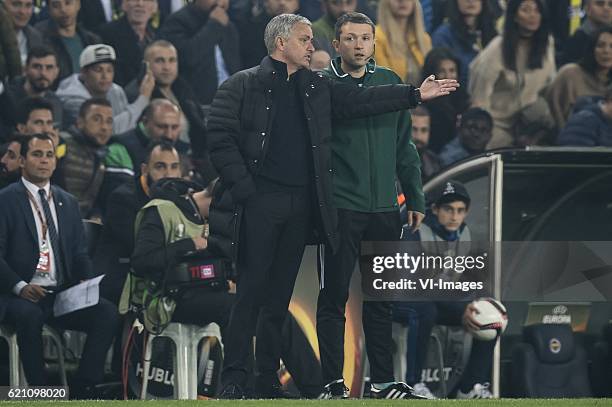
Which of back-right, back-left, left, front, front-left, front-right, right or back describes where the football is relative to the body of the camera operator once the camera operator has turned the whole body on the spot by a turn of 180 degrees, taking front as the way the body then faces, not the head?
back

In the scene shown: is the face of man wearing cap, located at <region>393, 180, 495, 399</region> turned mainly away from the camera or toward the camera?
toward the camera

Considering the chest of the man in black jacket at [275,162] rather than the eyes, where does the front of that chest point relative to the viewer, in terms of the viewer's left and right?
facing the viewer and to the right of the viewer

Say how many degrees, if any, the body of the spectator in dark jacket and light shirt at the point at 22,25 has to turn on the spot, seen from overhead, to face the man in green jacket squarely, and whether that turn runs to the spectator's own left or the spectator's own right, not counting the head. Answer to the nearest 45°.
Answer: approximately 45° to the spectator's own left

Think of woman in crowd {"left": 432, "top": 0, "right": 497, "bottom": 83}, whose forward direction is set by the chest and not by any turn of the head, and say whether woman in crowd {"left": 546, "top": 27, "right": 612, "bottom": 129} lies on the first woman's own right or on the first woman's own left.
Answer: on the first woman's own left

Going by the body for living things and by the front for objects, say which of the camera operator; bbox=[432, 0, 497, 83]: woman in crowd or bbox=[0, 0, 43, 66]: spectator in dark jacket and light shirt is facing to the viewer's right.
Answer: the camera operator

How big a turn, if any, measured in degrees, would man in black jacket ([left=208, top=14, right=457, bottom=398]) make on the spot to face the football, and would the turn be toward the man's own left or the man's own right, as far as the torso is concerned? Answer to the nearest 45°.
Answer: approximately 90° to the man's own left

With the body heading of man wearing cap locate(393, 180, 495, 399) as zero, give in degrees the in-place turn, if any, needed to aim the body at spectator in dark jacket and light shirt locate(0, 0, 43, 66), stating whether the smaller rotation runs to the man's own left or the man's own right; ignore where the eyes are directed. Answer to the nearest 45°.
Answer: approximately 90° to the man's own right

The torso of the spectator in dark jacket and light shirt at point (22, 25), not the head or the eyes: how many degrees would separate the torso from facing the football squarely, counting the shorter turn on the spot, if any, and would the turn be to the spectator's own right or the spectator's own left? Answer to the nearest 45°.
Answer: approximately 45° to the spectator's own left

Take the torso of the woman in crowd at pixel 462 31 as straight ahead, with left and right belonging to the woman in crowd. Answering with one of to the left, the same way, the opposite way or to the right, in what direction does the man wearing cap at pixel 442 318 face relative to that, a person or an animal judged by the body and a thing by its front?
the same way

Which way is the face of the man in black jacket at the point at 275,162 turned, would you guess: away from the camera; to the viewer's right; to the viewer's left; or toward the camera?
to the viewer's right

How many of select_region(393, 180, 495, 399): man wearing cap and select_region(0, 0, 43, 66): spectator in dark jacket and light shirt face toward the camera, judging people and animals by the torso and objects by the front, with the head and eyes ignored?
2

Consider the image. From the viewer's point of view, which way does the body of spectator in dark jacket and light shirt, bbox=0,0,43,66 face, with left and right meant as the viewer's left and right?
facing the viewer
